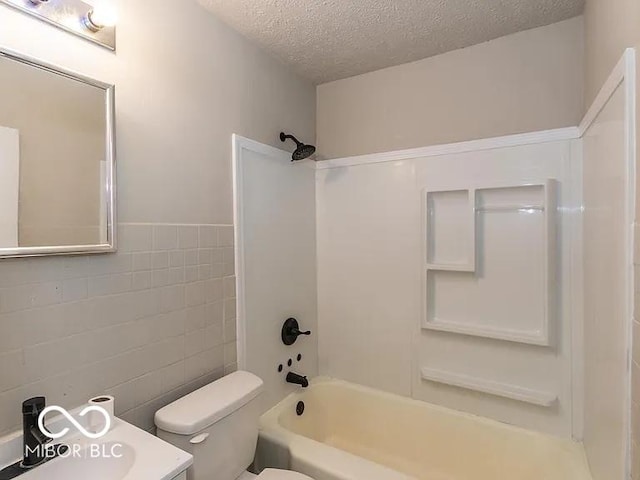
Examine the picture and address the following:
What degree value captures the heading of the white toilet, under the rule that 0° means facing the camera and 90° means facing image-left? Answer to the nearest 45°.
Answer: approximately 315°

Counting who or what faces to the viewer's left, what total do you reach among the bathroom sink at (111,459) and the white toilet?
0

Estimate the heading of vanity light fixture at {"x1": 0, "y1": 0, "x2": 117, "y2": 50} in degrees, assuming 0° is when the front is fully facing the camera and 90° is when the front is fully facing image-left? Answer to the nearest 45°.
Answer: approximately 315°

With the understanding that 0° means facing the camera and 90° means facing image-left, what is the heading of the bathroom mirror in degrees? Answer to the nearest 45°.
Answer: approximately 315°

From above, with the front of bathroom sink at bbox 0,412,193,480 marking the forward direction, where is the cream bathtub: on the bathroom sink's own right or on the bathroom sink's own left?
on the bathroom sink's own left

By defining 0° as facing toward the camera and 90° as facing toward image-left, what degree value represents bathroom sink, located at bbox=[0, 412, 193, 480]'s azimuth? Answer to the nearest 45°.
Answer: approximately 315°
